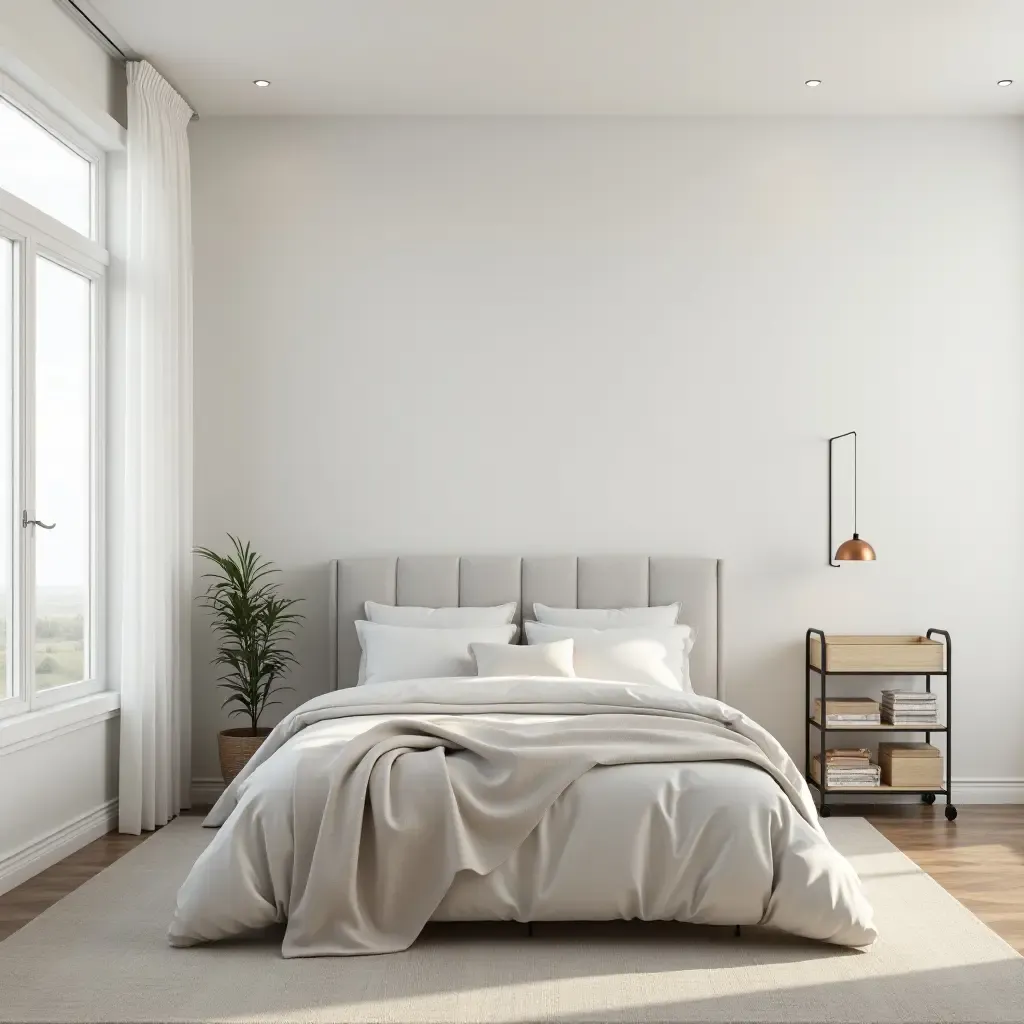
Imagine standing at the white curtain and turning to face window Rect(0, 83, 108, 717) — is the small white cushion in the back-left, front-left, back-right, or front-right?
back-left

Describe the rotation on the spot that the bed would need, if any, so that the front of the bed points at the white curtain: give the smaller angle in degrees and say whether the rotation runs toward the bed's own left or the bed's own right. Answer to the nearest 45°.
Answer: approximately 135° to the bed's own right

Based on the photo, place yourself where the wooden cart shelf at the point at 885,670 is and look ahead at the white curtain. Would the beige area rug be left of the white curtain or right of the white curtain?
left

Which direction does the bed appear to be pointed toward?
toward the camera
